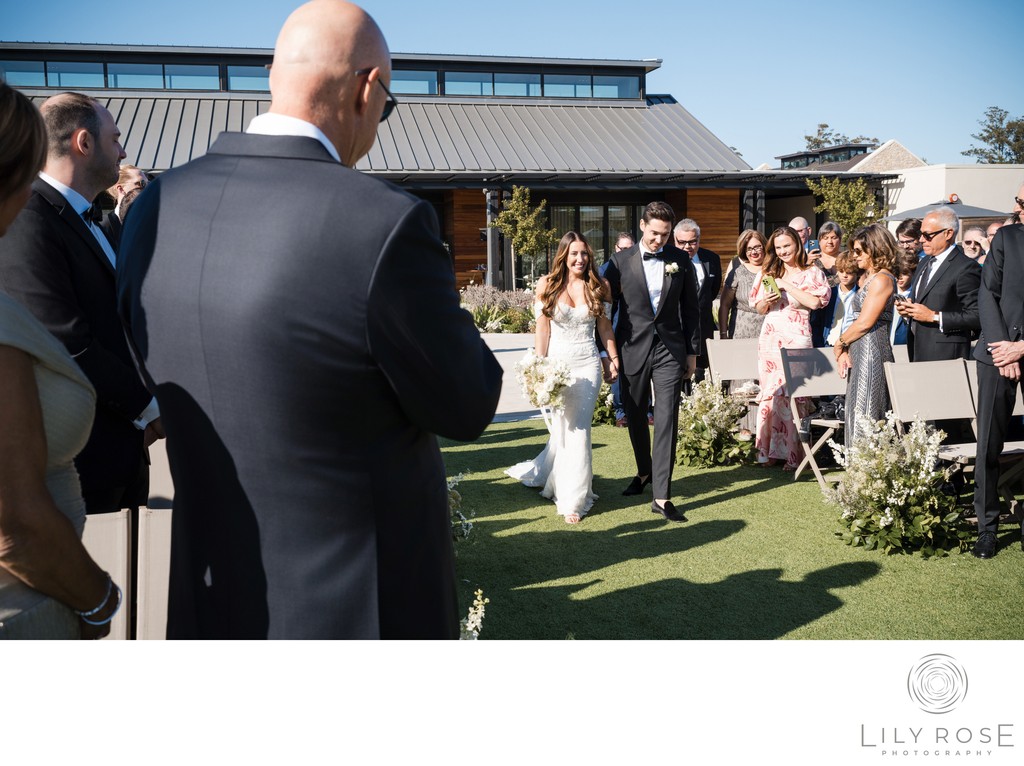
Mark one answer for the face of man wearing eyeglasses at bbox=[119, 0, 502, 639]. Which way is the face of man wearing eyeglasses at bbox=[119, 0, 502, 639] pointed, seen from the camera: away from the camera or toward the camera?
away from the camera

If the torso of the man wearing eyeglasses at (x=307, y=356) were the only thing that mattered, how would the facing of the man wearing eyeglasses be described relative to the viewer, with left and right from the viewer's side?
facing away from the viewer and to the right of the viewer

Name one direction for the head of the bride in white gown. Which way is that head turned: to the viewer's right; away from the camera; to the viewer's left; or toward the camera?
toward the camera

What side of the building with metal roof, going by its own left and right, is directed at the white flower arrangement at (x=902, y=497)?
front

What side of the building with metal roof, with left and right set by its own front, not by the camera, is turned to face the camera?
front

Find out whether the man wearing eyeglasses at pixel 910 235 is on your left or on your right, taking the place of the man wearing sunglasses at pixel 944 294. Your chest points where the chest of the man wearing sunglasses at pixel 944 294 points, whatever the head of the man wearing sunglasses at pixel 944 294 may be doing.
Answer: on your right

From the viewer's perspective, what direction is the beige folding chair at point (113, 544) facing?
away from the camera

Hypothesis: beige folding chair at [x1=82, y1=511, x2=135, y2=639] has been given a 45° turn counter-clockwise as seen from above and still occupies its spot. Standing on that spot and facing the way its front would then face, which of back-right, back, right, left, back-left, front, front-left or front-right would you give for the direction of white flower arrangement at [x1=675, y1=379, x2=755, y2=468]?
right

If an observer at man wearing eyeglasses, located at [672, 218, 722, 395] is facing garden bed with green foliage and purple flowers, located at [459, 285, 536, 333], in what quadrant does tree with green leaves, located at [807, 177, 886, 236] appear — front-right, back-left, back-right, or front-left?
front-right

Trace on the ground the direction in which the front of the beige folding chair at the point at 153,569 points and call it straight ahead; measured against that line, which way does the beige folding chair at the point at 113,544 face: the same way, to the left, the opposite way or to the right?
the same way

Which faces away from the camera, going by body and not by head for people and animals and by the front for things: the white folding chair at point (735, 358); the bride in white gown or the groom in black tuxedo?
the white folding chair

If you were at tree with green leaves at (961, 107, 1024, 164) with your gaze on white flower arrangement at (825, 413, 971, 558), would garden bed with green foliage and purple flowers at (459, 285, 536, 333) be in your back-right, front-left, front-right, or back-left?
front-right

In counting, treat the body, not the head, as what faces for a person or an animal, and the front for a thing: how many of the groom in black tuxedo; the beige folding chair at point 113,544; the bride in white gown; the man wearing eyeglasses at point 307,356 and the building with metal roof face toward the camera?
3

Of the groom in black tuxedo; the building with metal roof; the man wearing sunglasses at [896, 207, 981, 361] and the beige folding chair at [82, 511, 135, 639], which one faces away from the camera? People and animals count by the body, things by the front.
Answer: the beige folding chair

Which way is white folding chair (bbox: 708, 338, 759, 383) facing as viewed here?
away from the camera

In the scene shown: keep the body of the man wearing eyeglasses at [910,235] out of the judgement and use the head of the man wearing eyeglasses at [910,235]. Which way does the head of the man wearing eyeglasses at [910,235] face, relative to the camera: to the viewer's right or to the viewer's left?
to the viewer's left
